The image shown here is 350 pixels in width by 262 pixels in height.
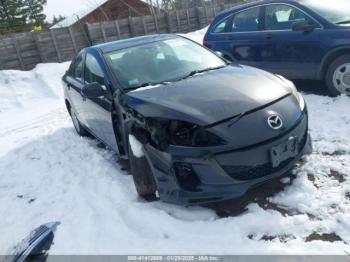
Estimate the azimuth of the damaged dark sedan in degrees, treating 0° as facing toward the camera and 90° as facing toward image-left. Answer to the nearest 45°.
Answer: approximately 315°

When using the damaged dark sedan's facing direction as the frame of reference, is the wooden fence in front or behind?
behind
